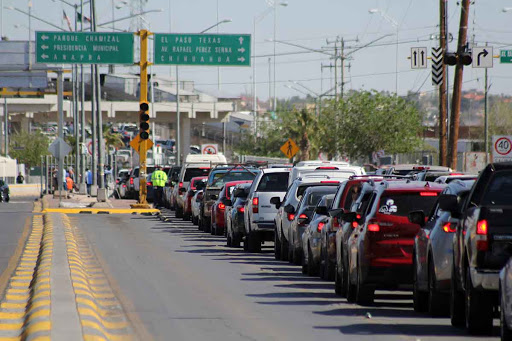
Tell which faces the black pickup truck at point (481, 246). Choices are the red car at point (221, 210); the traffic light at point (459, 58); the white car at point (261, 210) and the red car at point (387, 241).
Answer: the traffic light

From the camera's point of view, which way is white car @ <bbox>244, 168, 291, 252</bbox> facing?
away from the camera

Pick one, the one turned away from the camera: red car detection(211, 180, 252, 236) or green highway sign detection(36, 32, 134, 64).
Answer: the red car

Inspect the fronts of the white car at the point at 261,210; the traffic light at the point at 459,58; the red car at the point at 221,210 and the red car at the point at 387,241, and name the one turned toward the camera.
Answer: the traffic light

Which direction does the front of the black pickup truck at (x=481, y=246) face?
away from the camera

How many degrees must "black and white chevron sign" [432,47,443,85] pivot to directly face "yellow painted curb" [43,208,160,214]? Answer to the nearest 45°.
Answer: approximately 90° to its right

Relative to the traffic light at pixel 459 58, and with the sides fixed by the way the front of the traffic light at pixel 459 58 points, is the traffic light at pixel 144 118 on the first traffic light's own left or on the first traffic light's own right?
on the first traffic light's own right

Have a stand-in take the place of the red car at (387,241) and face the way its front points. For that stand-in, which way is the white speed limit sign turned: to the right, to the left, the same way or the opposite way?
the opposite way

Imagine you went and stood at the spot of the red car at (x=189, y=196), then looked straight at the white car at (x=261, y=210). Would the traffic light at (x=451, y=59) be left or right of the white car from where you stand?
left

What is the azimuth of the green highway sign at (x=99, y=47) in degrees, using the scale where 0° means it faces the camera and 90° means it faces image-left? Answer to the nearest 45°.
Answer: approximately 0°
